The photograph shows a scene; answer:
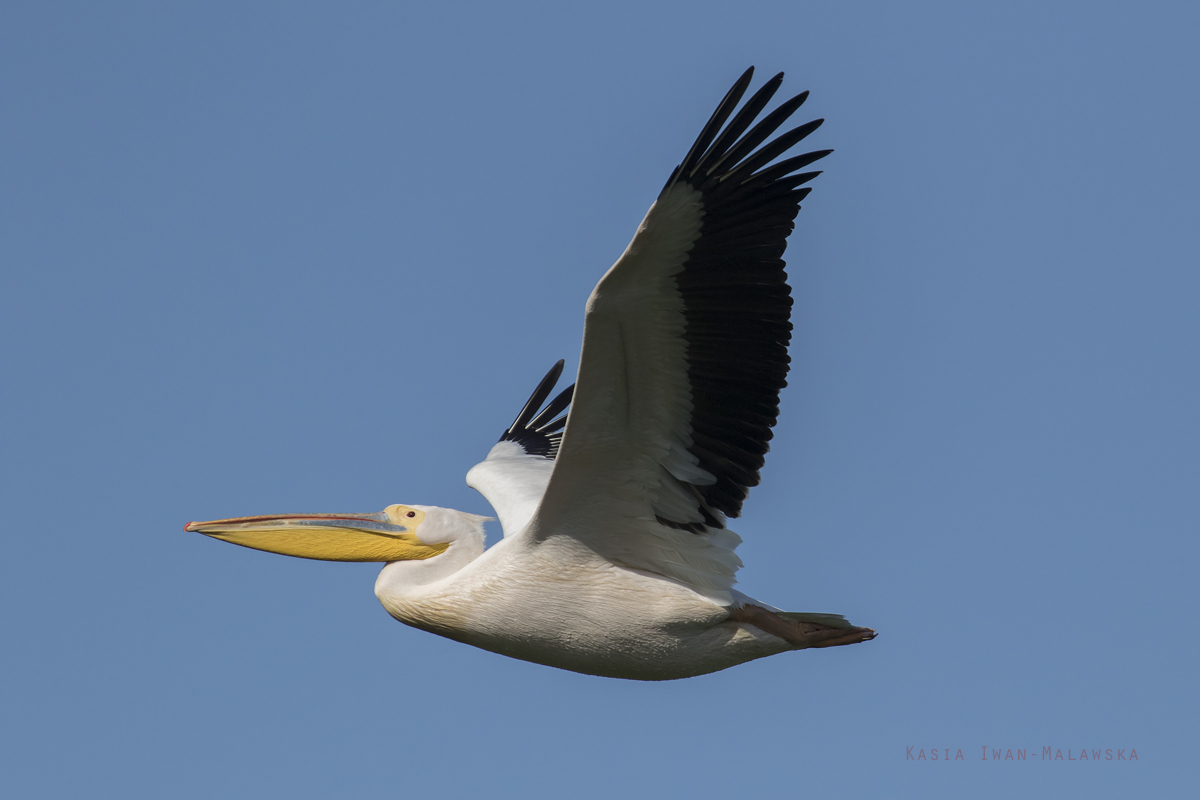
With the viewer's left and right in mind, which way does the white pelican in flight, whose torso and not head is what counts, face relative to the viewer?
facing to the left of the viewer
